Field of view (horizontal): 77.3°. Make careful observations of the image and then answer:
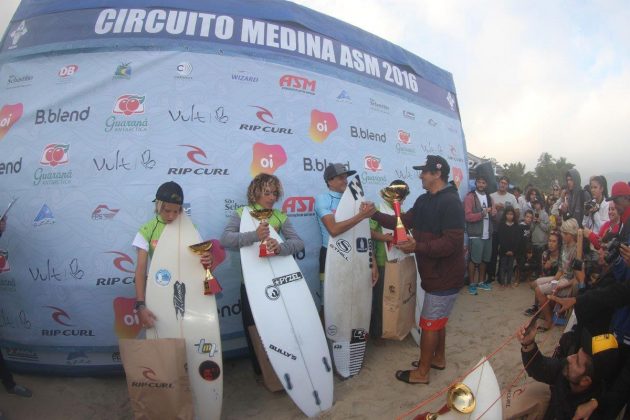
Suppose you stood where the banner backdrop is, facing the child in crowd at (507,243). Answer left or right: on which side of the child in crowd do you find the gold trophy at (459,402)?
right

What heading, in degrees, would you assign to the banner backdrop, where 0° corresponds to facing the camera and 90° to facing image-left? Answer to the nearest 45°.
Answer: approximately 315°

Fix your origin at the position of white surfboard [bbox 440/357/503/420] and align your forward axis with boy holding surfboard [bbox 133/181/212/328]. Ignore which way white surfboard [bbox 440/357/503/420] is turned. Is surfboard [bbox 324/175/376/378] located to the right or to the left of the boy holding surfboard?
right

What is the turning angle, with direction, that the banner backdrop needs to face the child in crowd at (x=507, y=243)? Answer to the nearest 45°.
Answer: approximately 45° to its left

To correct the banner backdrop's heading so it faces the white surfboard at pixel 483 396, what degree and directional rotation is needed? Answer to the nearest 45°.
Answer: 0° — it already faces it

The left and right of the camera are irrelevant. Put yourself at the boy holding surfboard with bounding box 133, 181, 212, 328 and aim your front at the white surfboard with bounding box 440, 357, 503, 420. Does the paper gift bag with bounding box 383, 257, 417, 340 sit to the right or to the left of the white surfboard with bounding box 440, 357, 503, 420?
left

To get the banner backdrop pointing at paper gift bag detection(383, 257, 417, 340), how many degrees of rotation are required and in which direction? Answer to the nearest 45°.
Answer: approximately 45° to its left
